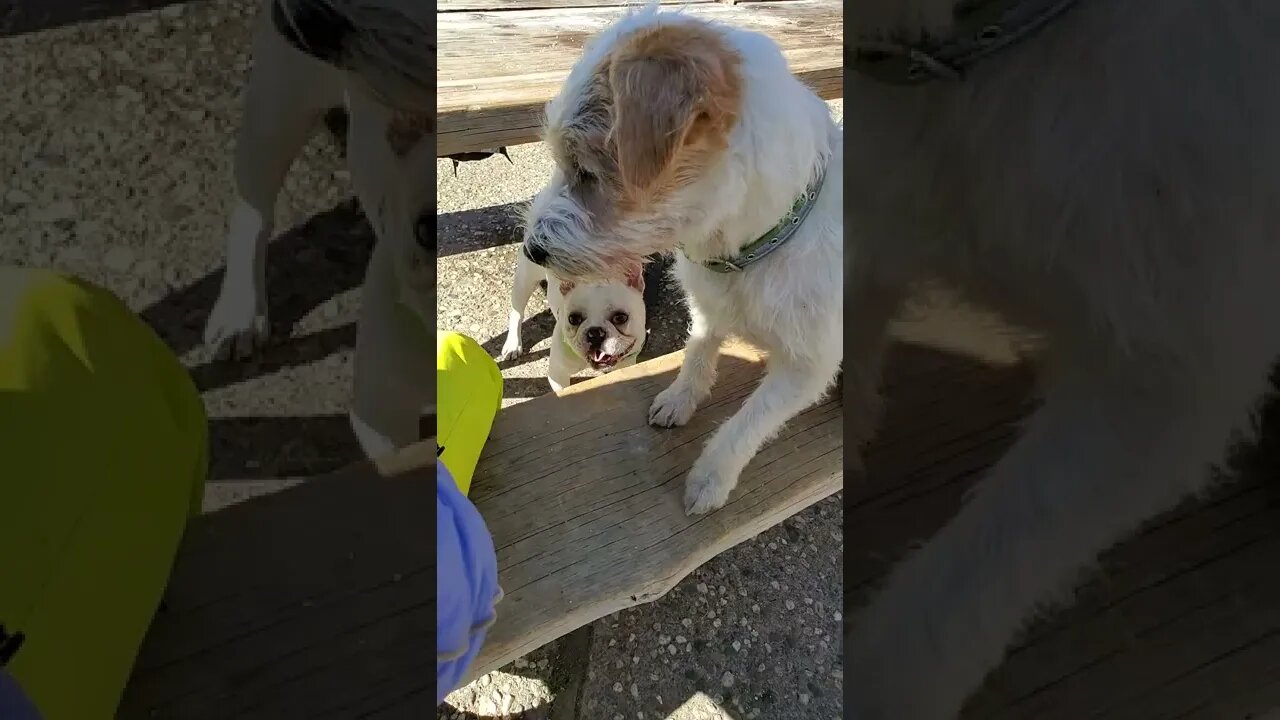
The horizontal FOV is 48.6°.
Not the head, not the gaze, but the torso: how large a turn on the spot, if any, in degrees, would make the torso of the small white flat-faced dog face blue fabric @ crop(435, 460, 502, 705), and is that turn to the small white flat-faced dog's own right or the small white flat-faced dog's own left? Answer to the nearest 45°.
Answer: approximately 45° to the small white flat-faced dog's own right

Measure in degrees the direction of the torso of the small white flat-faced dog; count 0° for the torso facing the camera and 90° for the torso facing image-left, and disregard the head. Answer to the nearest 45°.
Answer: approximately 315°

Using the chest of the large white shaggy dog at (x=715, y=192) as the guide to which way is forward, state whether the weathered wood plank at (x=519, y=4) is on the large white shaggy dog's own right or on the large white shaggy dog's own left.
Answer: on the large white shaggy dog's own right

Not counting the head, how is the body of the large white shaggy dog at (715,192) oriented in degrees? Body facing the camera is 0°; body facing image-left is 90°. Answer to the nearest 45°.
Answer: approximately 45°
